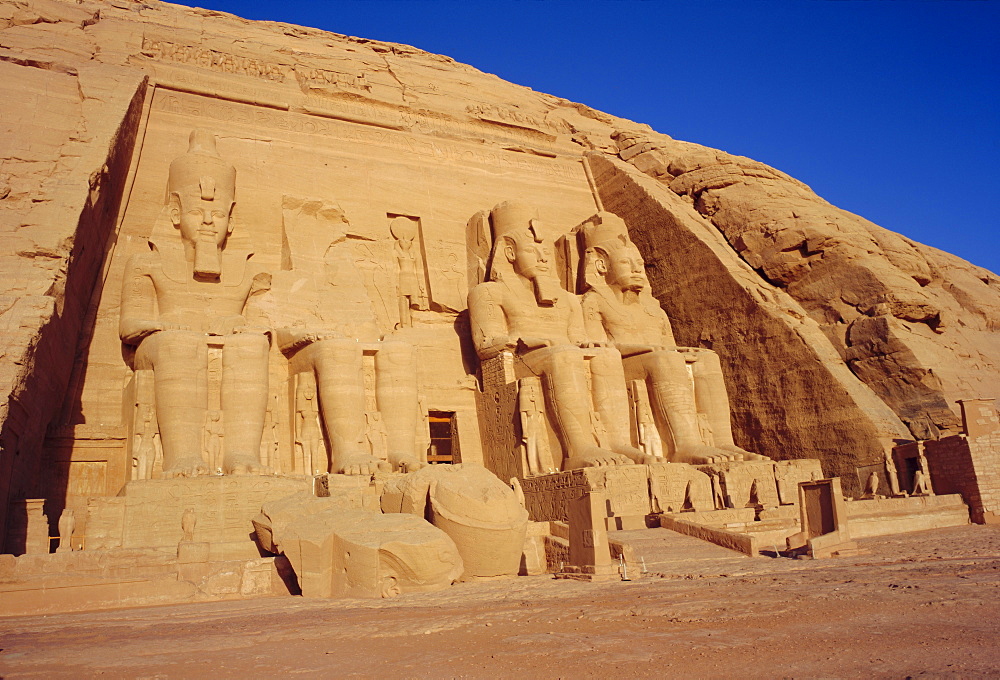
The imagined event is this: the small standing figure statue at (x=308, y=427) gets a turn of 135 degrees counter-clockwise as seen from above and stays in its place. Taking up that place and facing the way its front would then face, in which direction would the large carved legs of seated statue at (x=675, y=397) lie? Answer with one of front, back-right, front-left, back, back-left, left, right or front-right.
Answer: front-right

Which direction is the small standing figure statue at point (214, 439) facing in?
toward the camera

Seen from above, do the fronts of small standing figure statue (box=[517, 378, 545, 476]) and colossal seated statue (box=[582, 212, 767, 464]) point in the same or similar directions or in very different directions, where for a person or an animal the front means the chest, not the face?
same or similar directions

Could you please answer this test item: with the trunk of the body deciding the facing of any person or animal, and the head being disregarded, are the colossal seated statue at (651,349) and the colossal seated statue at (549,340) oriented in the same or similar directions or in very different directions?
same or similar directions

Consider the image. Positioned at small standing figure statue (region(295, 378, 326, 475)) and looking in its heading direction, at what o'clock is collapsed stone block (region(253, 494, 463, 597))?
The collapsed stone block is roughly at 12 o'clock from the small standing figure statue.

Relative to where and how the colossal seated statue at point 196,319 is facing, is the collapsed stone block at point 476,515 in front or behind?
in front

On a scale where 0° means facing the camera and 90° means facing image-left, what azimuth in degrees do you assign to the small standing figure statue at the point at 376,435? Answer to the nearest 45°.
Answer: approximately 0°

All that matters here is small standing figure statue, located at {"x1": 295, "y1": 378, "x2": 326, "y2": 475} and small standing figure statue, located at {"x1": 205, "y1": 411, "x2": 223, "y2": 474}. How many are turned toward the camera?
2

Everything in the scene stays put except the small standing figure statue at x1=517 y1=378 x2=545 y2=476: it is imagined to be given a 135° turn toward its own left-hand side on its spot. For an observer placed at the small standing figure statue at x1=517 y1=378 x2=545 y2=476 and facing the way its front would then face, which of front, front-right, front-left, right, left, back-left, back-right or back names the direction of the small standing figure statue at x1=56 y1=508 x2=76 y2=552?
back-left

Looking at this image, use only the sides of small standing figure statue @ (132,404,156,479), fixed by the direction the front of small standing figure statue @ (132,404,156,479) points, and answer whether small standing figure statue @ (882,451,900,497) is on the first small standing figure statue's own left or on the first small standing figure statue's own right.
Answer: on the first small standing figure statue's own left

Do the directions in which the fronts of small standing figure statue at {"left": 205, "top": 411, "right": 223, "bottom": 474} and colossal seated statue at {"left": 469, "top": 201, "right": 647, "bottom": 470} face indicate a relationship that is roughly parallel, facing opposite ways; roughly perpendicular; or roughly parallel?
roughly parallel

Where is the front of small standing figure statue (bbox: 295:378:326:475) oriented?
toward the camera

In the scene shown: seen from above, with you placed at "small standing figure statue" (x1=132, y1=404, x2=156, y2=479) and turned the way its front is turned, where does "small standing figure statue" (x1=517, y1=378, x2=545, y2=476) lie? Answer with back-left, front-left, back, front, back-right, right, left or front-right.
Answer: left

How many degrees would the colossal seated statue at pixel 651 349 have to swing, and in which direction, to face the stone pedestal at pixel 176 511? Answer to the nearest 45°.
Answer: approximately 90° to its right

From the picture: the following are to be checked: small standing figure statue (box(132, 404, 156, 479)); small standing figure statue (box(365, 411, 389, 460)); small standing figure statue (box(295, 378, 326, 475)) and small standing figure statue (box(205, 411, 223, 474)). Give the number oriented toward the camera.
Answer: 4

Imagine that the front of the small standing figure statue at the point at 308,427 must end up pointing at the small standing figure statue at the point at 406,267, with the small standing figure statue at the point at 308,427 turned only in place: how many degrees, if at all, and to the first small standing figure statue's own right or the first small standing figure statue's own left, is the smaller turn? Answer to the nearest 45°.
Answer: approximately 135° to the first small standing figure statue's own left
